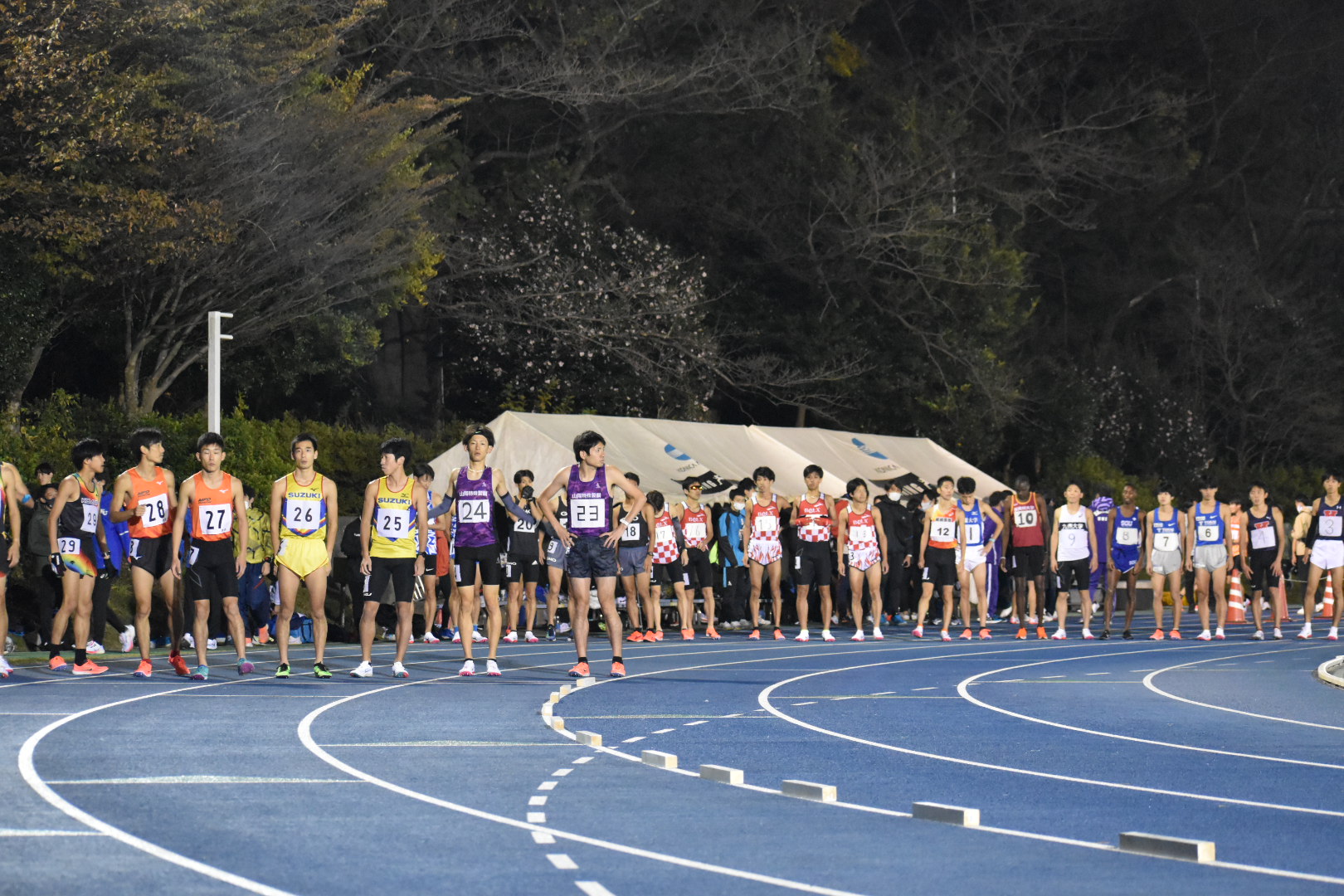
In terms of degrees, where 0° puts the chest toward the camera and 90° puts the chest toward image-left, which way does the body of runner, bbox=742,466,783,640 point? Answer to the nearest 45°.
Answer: approximately 0°

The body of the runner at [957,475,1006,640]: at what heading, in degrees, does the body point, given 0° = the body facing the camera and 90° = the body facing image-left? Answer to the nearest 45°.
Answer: approximately 0°

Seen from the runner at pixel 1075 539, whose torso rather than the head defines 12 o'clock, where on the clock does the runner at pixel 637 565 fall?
the runner at pixel 637 565 is roughly at 2 o'clock from the runner at pixel 1075 539.

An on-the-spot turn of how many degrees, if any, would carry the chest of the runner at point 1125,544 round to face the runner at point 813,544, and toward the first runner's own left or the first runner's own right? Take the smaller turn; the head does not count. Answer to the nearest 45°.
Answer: approximately 45° to the first runner's own right

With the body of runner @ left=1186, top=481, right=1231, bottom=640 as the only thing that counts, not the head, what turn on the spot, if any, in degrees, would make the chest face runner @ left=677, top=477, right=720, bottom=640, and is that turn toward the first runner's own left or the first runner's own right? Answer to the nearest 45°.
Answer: approximately 90° to the first runner's own right

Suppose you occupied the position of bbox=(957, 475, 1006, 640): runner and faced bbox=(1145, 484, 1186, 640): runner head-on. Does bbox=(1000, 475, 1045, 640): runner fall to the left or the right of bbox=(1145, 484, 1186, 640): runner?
left

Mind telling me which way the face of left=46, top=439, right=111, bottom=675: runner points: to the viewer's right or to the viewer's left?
to the viewer's right
